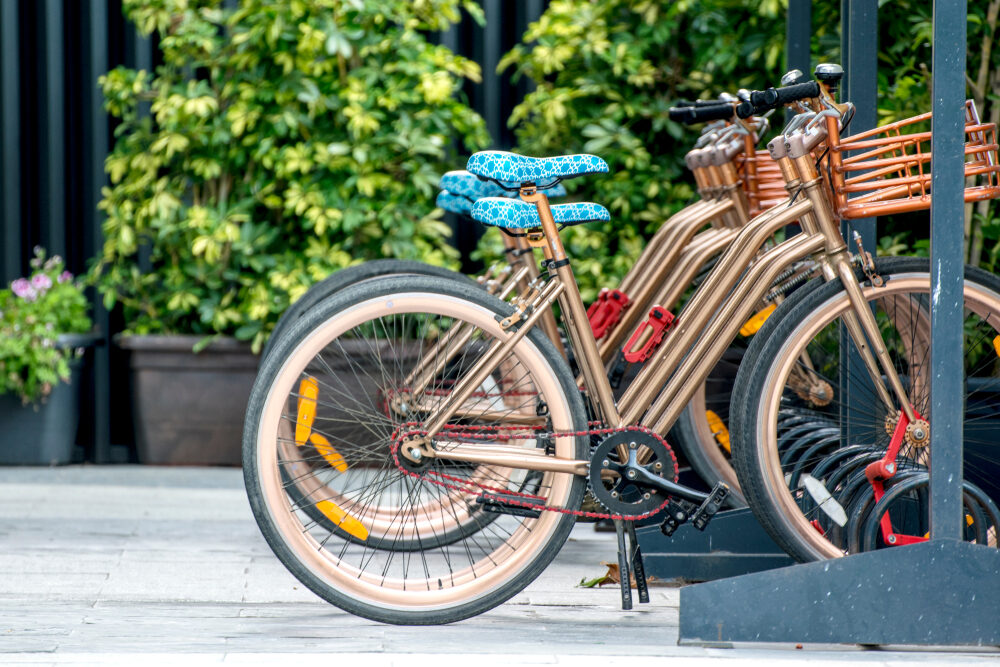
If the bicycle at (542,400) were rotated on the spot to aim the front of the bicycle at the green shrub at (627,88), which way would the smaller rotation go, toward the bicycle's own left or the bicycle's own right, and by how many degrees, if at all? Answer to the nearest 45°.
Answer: approximately 90° to the bicycle's own left

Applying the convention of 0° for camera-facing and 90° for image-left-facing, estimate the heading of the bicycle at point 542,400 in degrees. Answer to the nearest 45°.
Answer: approximately 270°

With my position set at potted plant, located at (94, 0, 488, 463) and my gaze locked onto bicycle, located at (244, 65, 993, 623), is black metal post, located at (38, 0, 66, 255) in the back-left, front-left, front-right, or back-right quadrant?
back-right
